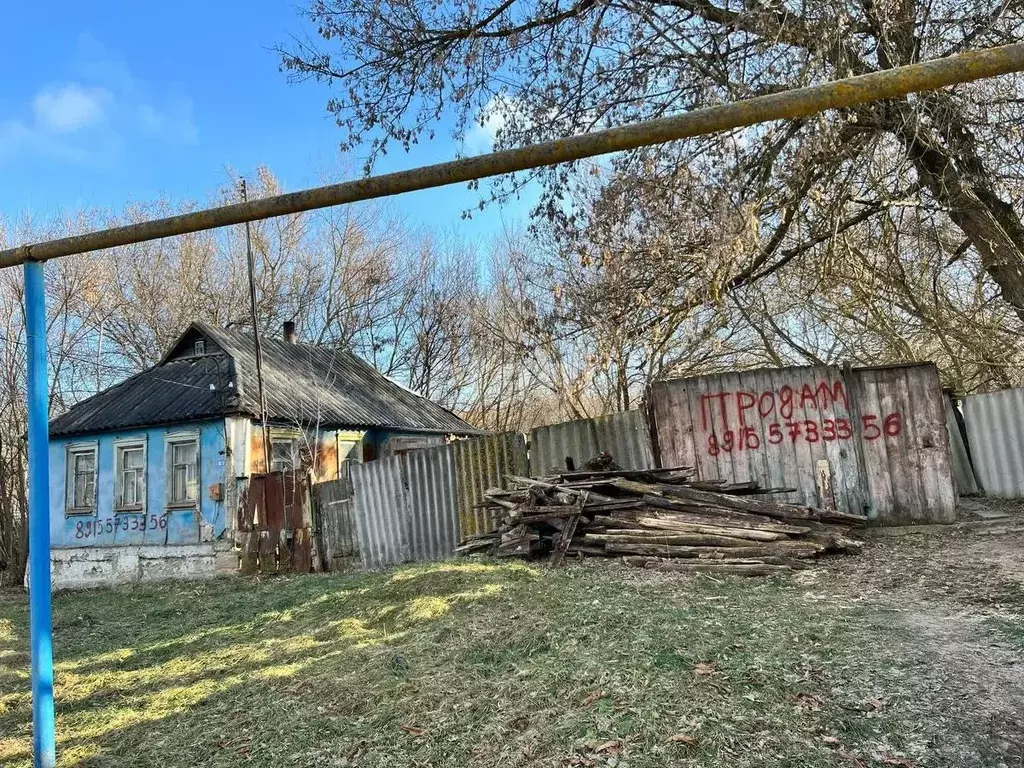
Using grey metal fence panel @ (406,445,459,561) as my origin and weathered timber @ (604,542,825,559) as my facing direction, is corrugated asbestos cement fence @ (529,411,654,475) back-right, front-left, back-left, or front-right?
front-left

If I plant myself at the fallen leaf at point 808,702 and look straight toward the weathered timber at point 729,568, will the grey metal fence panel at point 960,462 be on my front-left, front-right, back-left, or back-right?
front-right

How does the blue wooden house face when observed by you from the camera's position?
facing the viewer and to the left of the viewer

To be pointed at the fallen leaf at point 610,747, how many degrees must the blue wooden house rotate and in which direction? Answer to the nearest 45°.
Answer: approximately 45° to its left

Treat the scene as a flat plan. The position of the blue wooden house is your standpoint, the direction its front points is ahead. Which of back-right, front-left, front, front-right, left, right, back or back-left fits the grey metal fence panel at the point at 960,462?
left

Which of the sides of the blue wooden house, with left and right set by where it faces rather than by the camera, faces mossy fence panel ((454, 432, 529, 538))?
left

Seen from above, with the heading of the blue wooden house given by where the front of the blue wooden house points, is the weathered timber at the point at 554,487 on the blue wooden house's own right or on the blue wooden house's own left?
on the blue wooden house's own left

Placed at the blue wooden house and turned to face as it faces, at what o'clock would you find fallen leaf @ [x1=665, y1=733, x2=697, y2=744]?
The fallen leaf is roughly at 10 o'clock from the blue wooden house.

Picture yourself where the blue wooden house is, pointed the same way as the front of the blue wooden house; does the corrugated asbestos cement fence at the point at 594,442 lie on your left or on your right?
on your left

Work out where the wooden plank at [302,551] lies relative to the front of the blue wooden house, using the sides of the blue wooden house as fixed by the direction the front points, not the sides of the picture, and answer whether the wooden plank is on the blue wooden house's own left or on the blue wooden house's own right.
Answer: on the blue wooden house's own left

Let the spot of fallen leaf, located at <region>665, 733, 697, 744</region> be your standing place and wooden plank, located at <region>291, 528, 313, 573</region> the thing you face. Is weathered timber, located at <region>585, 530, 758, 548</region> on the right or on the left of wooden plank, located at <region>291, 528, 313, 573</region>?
right

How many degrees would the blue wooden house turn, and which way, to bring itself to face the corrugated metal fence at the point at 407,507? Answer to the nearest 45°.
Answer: approximately 90° to its left

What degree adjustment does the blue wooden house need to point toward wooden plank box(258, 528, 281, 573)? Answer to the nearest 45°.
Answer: approximately 90° to its left

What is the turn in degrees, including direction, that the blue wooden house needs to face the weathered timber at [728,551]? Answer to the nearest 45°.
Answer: approximately 90° to its left

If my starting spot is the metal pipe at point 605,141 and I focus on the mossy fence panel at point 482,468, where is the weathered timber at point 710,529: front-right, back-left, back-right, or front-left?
front-right

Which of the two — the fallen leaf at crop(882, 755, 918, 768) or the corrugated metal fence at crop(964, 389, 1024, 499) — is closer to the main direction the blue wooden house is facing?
the fallen leaf
